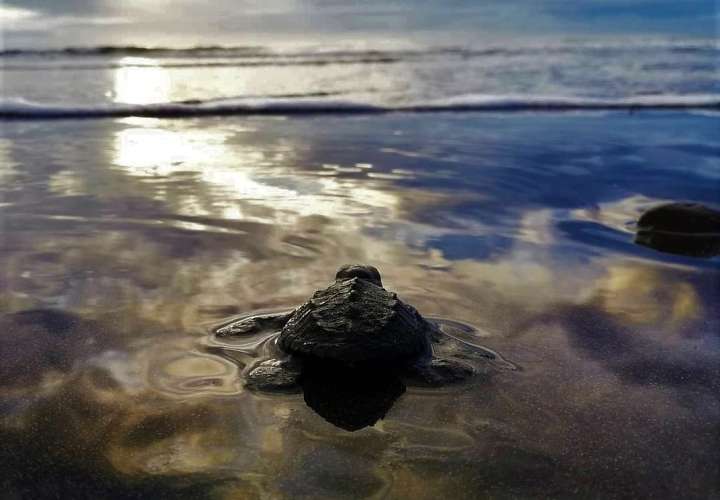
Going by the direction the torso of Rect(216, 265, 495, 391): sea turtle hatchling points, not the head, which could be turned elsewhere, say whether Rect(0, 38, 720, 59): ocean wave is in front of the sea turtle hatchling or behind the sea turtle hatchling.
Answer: in front

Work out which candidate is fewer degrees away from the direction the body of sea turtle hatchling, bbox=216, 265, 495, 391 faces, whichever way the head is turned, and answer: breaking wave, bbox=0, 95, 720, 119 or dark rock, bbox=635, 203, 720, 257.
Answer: the breaking wave

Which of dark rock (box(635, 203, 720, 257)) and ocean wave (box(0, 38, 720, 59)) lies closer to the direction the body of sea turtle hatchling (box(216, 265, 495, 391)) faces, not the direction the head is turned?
the ocean wave

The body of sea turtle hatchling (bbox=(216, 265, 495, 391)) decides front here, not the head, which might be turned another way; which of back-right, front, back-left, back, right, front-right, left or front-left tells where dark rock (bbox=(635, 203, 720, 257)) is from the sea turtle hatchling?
front-right

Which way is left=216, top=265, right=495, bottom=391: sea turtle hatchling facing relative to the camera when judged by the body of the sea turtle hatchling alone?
away from the camera

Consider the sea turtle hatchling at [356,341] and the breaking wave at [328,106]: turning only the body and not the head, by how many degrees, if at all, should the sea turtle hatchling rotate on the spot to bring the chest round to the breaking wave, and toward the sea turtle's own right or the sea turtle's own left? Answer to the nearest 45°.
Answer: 0° — it already faces it
